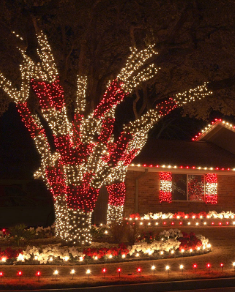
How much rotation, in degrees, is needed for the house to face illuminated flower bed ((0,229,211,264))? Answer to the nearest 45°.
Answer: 0° — it already faces it

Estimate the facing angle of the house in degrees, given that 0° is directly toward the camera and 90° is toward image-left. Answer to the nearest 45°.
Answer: approximately 0°

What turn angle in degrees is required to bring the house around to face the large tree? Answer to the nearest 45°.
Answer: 0° — it already faces it

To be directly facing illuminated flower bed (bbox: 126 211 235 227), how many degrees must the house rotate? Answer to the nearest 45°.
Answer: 0° — it already faces it
